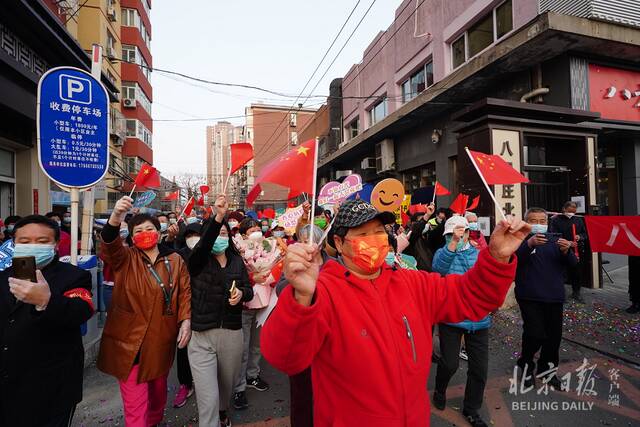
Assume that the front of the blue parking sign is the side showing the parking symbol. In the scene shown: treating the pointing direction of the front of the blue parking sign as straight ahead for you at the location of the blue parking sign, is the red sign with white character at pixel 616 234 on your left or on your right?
on your left

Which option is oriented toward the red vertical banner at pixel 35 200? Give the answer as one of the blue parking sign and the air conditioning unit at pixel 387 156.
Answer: the air conditioning unit

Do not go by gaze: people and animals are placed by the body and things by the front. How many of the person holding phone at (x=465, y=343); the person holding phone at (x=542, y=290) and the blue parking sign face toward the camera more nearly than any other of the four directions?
3

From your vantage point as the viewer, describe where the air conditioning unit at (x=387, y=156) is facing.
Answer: facing the viewer and to the left of the viewer

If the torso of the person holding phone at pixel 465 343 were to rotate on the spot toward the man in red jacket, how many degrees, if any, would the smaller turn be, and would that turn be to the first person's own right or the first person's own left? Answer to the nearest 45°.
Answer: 0° — they already face them

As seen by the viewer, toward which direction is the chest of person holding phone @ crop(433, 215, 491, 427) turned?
toward the camera

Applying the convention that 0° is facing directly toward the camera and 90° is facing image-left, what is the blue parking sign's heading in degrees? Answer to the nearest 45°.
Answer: approximately 0°

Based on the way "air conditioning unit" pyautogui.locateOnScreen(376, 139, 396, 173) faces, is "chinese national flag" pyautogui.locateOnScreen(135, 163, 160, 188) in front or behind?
in front

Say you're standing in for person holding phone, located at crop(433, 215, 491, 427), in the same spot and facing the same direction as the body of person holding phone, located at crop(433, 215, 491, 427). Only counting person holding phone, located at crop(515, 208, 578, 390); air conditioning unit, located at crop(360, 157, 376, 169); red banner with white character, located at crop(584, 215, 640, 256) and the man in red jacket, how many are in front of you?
1

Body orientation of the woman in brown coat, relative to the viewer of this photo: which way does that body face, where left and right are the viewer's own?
facing the viewer

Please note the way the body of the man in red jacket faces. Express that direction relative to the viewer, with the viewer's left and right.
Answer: facing the viewer and to the right of the viewer

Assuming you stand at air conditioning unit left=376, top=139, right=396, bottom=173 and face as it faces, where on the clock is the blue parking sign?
The blue parking sign is roughly at 11 o'clock from the air conditioning unit.

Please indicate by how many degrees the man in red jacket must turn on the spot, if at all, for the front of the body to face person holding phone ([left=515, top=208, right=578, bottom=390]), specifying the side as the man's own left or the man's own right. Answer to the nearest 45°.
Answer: approximately 90° to the man's own left
